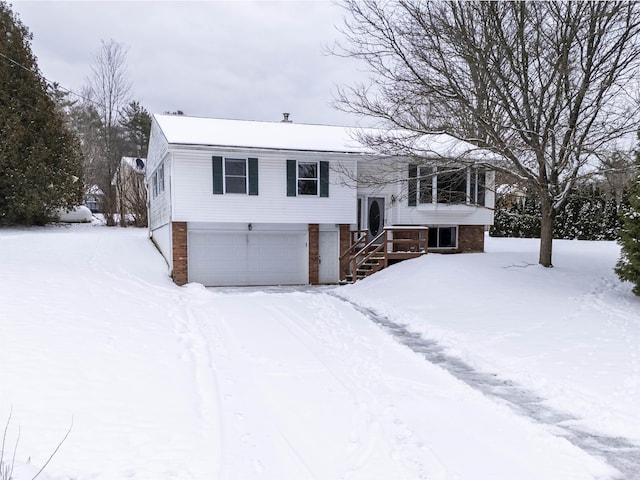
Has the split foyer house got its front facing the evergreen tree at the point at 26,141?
no

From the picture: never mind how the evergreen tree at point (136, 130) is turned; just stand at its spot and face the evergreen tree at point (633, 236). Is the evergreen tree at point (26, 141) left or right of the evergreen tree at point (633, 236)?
right

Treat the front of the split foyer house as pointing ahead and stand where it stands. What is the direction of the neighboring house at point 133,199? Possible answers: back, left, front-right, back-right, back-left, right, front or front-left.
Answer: back-right

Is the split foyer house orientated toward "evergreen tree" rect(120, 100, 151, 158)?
no

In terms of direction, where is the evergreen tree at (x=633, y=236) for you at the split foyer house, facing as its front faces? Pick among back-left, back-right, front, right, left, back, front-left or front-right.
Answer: front-left

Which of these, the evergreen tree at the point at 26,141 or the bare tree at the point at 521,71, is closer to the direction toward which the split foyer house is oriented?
the bare tree

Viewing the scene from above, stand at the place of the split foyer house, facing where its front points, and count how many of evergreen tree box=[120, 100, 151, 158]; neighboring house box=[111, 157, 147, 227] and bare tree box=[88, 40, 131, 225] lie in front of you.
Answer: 0

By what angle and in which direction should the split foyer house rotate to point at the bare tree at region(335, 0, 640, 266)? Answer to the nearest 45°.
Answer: approximately 45° to its left

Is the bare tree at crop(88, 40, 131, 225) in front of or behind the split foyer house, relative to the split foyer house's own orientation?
behind

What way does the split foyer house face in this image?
toward the camera

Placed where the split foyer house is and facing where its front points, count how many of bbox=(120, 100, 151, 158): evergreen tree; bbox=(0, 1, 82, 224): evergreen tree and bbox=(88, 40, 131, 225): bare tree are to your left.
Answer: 0

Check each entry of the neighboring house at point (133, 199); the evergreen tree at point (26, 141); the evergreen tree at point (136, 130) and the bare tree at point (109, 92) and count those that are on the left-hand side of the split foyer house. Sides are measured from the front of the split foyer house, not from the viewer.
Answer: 0
